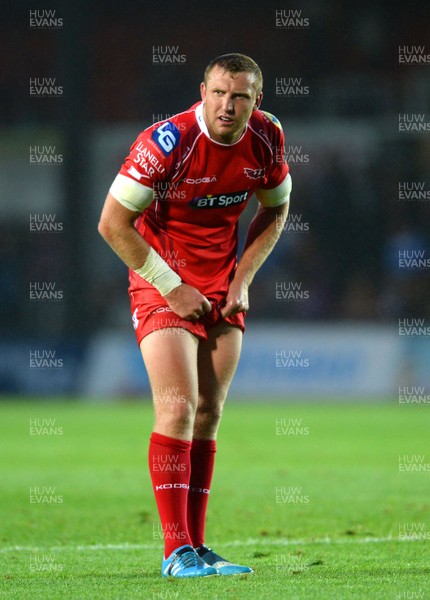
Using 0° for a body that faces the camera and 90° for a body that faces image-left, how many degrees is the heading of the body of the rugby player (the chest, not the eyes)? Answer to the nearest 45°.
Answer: approximately 315°
